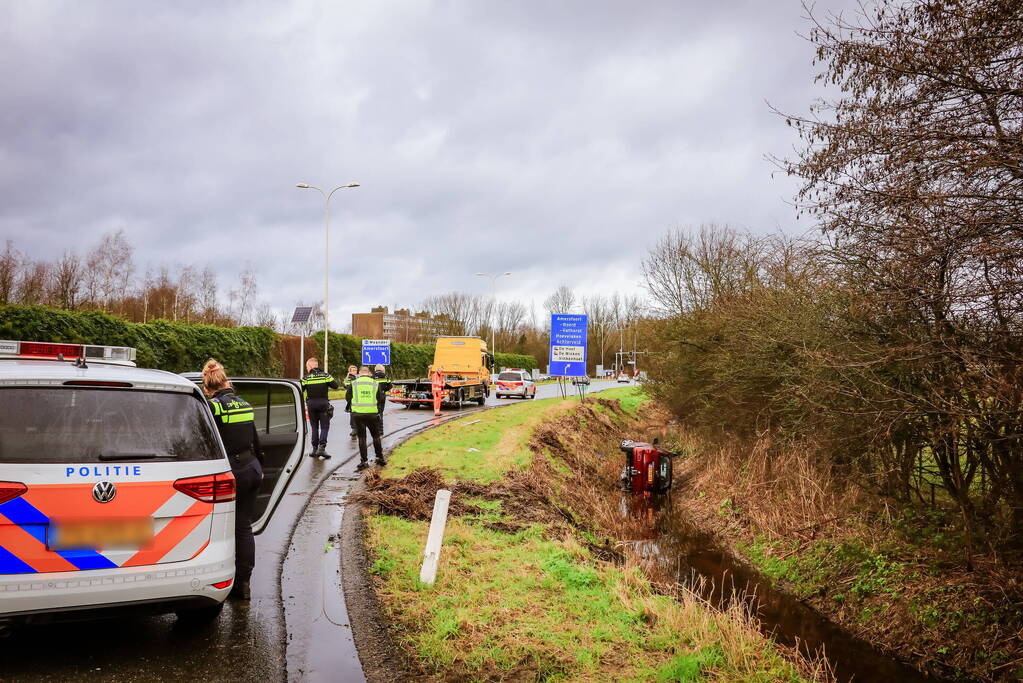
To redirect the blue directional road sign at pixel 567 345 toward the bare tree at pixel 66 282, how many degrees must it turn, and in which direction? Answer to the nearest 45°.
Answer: approximately 90° to its right

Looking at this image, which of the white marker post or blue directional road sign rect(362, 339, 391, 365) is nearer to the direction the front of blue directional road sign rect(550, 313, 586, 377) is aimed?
the white marker post

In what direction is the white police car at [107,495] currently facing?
away from the camera

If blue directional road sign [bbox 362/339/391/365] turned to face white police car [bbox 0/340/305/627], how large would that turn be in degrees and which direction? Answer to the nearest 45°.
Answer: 0° — it already faces it

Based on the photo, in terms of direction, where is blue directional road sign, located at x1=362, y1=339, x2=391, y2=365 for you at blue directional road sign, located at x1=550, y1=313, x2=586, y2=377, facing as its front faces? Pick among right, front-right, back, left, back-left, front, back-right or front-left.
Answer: back-right

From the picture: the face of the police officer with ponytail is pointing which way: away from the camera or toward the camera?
away from the camera

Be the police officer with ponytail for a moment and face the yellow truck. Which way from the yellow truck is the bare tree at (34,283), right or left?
left

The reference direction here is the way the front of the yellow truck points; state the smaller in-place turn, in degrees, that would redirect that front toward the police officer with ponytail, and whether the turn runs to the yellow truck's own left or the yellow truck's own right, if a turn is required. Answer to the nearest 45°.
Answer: approximately 135° to the yellow truck's own right

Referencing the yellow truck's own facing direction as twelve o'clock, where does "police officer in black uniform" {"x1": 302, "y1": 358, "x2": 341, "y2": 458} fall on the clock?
The police officer in black uniform is roughly at 5 o'clock from the yellow truck.

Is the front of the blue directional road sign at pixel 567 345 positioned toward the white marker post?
yes
